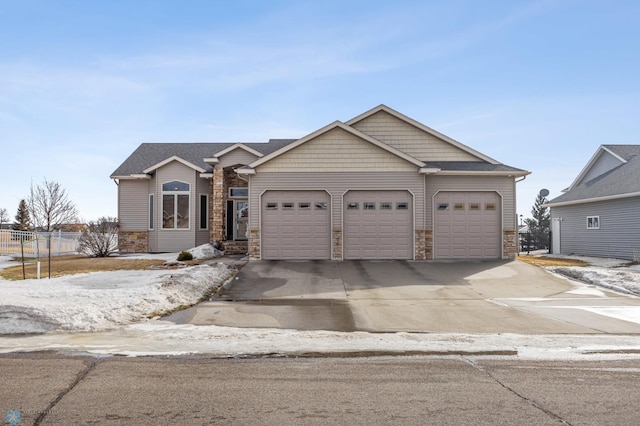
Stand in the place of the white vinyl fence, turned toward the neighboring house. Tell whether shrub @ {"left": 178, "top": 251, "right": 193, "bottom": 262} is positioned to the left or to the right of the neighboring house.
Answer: right

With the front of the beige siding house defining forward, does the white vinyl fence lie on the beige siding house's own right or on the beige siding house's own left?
on the beige siding house's own right

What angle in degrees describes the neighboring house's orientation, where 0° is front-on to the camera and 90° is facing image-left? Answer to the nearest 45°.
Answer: approximately 315°

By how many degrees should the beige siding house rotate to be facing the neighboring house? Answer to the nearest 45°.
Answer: approximately 135° to its left

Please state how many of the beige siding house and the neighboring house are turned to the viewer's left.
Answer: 0

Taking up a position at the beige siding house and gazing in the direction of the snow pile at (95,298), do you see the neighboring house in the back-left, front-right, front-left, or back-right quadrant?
back-left

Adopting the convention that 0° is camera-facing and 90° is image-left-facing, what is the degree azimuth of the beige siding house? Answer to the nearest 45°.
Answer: approximately 0°

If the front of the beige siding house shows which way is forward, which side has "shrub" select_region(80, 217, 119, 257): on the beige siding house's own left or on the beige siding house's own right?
on the beige siding house's own right

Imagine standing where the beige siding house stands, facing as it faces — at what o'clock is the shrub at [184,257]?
The shrub is roughly at 3 o'clock from the beige siding house.

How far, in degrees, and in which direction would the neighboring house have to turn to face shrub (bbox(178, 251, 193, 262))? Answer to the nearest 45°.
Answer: approximately 90° to its right
